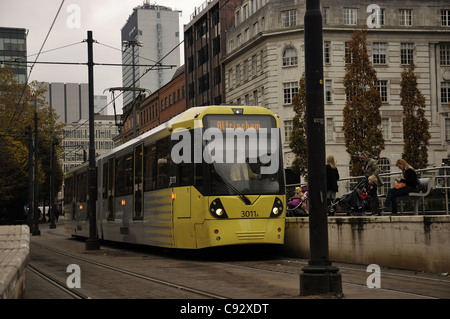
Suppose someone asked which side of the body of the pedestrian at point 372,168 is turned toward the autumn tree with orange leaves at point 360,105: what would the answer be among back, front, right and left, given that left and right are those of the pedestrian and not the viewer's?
right

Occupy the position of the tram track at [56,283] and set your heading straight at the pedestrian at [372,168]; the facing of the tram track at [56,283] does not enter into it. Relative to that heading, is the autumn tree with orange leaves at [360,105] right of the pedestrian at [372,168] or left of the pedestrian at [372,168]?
left

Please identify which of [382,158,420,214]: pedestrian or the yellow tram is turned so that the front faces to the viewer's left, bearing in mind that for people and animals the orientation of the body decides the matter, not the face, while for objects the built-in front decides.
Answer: the pedestrian

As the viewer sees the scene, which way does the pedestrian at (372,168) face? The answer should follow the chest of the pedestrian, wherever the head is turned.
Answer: to the viewer's left

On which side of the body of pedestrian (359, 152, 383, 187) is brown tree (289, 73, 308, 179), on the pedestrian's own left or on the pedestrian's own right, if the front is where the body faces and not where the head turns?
on the pedestrian's own right

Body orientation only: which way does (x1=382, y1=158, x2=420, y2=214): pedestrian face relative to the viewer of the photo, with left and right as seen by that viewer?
facing to the left of the viewer

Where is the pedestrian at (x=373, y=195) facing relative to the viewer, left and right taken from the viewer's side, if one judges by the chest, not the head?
facing to the left of the viewer
